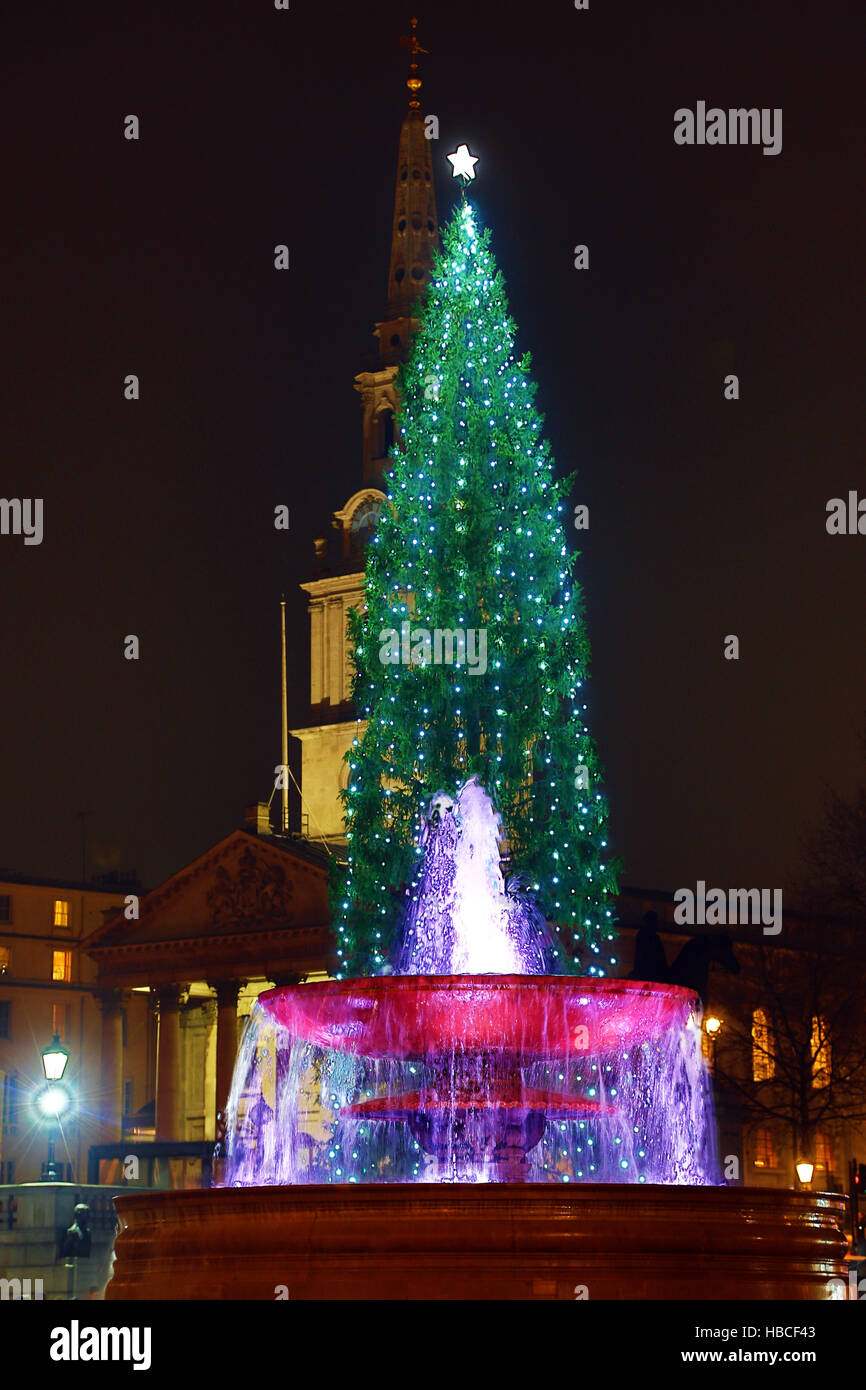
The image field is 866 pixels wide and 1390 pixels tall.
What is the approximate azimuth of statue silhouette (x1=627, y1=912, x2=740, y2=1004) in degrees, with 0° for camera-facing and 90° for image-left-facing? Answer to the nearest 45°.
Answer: approximately 270°

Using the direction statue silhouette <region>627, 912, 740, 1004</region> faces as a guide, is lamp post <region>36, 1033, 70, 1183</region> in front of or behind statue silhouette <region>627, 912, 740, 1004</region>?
behind
